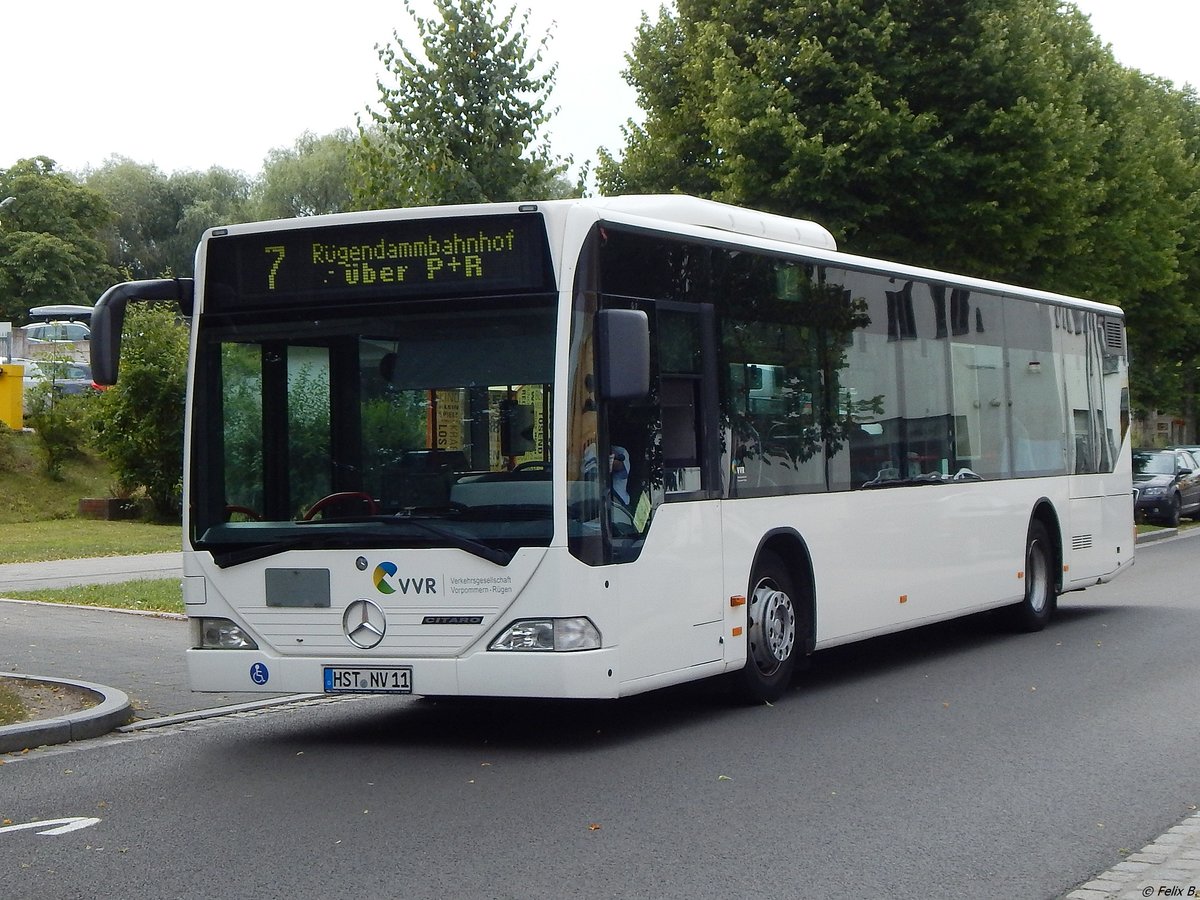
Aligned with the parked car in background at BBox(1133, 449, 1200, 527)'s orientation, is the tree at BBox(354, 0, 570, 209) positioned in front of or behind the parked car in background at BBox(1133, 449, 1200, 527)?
in front

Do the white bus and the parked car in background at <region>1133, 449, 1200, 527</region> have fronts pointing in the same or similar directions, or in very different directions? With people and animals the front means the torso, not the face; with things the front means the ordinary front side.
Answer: same or similar directions

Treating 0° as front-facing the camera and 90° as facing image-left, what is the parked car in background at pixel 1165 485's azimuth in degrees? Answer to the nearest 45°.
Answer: approximately 45°

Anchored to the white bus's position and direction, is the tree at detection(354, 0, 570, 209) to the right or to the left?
on its right

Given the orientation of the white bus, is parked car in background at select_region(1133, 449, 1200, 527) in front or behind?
behind

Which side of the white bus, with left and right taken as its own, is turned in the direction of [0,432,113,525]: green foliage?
right

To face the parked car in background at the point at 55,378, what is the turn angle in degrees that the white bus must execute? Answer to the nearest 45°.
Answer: approximately 90° to its right

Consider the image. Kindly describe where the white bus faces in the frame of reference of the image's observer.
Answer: facing the viewer and to the left of the viewer

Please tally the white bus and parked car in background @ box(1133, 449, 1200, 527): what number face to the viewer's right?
0
